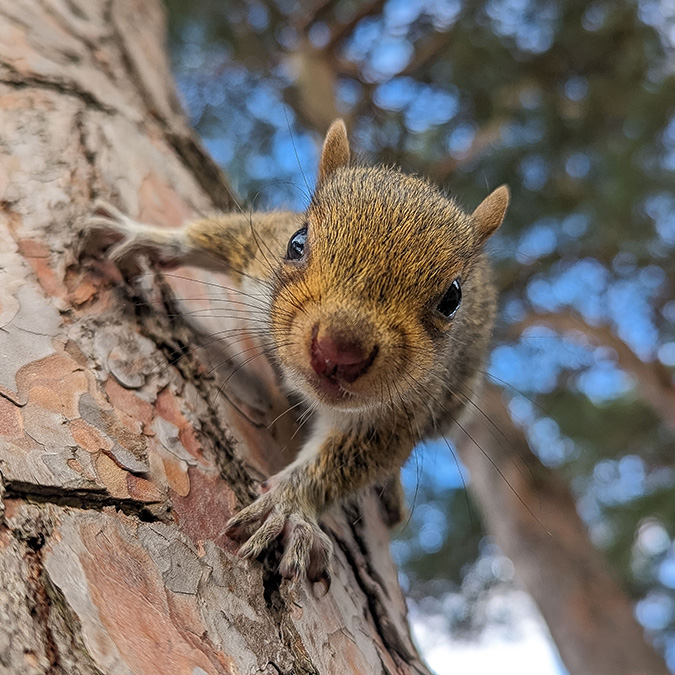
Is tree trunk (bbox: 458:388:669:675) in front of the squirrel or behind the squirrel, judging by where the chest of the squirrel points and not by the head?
behind

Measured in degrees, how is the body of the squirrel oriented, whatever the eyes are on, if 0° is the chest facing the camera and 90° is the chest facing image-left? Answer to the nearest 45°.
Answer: approximately 0°
